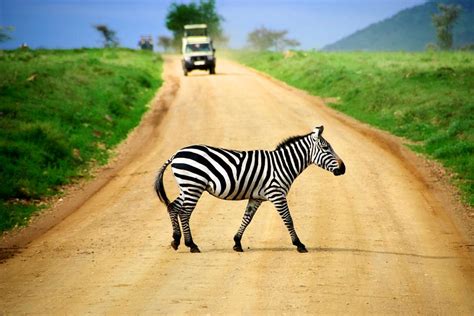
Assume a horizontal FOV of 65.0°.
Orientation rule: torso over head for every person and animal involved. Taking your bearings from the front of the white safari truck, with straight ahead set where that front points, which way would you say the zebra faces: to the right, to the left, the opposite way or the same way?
to the left

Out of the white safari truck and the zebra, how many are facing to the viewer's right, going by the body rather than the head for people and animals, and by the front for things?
1

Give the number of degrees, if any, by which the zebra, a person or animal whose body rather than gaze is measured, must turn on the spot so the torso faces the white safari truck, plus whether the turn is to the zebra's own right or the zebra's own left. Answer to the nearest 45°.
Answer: approximately 90° to the zebra's own left

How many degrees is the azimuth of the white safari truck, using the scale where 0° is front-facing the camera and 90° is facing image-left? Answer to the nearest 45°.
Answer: approximately 0°

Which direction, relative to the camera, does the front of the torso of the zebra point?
to the viewer's right

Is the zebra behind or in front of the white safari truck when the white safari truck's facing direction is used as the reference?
in front
